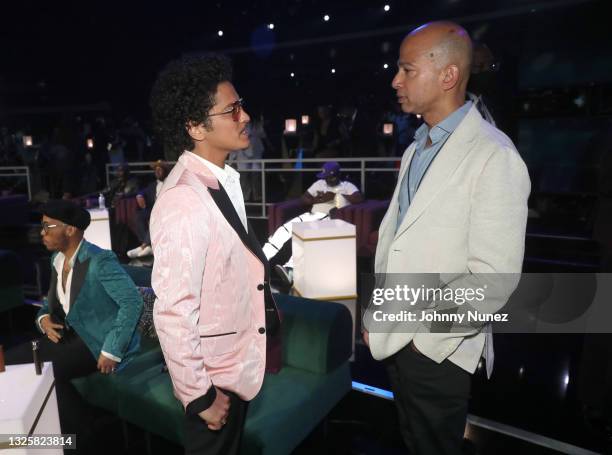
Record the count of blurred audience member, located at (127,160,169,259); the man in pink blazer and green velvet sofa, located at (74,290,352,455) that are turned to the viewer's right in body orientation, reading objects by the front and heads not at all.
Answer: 1

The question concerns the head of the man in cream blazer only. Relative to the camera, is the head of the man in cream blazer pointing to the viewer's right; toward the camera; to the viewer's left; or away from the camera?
to the viewer's left

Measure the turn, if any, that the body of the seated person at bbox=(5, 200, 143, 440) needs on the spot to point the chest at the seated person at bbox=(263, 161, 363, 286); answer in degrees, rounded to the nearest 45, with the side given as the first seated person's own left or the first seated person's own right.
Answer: approximately 180°

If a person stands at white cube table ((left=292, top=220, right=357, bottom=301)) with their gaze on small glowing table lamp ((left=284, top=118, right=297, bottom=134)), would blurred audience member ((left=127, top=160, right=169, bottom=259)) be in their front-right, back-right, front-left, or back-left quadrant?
front-left

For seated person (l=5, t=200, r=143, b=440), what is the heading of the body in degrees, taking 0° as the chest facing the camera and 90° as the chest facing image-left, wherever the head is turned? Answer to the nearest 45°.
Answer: approximately 45°

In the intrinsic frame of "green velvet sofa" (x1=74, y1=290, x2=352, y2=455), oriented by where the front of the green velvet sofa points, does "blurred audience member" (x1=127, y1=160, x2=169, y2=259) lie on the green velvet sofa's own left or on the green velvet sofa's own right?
on the green velvet sofa's own right

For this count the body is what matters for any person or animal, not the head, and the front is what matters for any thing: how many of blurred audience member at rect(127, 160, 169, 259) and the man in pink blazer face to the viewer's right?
1

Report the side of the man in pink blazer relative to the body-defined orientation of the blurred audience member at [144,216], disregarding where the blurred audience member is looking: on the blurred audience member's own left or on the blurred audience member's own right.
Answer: on the blurred audience member's own left

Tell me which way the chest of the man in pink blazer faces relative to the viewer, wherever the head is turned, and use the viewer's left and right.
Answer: facing to the right of the viewer

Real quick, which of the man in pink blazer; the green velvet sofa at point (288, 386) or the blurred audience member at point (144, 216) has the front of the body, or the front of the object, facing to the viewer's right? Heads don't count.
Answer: the man in pink blazer

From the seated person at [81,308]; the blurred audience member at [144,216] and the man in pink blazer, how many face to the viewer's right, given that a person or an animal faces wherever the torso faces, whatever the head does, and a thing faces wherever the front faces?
1

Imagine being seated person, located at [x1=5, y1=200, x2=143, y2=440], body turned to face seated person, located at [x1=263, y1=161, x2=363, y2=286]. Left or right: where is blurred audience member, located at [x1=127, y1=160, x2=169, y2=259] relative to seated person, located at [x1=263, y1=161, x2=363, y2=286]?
left

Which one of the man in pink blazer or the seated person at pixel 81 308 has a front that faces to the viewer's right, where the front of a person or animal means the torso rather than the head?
the man in pink blazer

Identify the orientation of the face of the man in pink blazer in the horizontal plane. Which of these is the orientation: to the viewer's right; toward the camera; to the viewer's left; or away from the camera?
to the viewer's right

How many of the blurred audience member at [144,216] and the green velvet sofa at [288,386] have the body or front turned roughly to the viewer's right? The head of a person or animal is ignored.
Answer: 0

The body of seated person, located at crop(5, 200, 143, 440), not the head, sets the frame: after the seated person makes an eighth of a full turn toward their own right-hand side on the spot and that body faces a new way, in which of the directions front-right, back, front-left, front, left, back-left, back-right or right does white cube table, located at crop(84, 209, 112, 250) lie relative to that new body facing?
right
